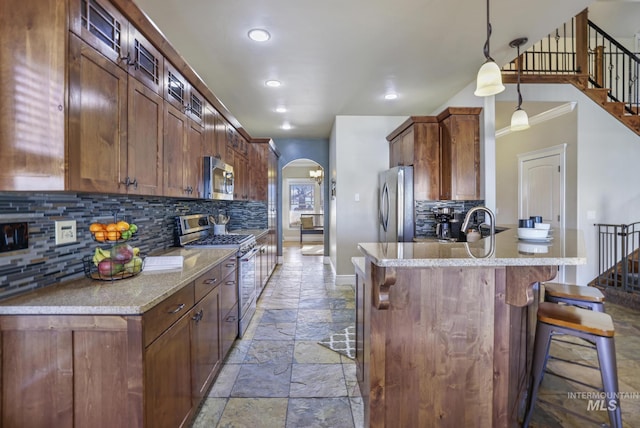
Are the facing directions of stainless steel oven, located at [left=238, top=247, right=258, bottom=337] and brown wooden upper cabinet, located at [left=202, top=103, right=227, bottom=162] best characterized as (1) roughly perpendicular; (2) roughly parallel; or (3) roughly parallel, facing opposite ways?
roughly parallel

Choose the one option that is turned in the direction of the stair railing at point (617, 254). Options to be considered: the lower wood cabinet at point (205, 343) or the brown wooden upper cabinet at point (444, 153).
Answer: the lower wood cabinet

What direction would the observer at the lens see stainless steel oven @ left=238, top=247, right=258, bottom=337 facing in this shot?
facing to the right of the viewer

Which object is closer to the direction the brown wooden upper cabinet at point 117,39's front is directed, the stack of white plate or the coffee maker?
the stack of white plate

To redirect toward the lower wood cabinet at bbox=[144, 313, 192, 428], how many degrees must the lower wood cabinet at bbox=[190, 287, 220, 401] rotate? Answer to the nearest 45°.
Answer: approximately 90° to its right

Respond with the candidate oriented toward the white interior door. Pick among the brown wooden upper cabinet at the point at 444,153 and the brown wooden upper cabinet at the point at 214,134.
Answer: the brown wooden upper cabinet at the point at 214,134

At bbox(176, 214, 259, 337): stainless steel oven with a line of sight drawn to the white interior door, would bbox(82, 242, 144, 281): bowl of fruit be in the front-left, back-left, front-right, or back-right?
back-right

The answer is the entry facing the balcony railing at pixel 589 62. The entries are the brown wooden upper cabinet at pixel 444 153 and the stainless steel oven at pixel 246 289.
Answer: the stainless steel oven

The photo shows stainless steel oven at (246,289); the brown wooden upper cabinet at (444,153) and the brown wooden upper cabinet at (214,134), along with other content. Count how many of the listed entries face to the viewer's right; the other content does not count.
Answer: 2

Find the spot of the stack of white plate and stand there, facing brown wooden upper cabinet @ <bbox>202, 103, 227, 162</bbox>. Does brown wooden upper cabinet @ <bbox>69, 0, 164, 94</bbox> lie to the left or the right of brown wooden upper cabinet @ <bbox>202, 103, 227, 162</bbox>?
left

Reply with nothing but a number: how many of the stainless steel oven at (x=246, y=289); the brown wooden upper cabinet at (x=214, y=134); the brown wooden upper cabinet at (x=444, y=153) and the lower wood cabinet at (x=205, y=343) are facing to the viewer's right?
3

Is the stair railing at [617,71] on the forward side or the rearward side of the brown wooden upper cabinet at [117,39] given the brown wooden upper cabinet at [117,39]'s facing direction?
on the forward side

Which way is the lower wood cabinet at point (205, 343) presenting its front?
to the viewer's right

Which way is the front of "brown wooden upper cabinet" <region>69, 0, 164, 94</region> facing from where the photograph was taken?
facing the viewer and to the right of the viewer

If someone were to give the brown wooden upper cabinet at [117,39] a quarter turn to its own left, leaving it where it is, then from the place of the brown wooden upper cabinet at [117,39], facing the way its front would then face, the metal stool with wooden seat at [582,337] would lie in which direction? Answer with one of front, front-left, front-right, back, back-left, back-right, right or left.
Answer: right
